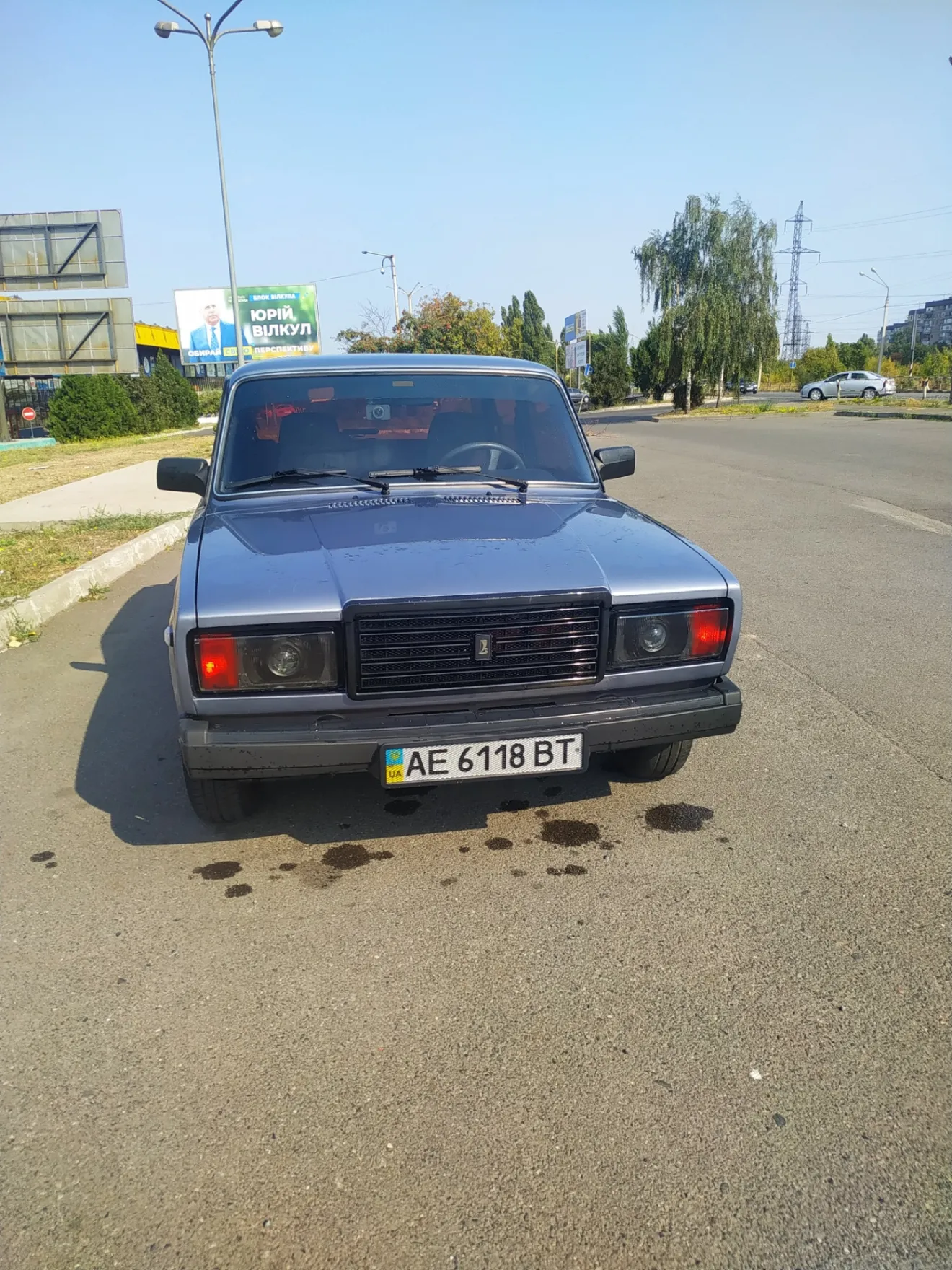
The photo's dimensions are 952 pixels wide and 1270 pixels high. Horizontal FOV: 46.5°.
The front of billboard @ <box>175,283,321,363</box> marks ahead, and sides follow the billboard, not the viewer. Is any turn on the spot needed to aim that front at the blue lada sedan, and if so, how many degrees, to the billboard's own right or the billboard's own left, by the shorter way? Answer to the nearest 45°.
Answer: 0° — it already faces it

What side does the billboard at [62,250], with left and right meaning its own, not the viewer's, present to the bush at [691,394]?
right

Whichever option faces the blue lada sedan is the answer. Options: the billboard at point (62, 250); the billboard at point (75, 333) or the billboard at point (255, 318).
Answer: the billboard at point (255, 318)

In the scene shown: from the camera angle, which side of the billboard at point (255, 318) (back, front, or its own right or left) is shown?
front

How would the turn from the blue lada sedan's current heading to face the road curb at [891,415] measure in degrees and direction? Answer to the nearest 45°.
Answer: approximately 135° to its left

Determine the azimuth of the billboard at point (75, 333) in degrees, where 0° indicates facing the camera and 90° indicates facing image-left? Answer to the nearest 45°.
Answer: approximately 180°

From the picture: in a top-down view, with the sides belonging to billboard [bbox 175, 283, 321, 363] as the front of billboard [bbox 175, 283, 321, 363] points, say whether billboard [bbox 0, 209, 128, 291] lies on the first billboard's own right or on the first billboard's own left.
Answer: on the first billboard's own right

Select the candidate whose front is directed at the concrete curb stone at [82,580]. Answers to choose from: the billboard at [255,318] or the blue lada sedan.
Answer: the billboard

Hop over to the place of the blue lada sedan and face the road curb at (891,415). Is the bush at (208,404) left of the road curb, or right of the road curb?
left

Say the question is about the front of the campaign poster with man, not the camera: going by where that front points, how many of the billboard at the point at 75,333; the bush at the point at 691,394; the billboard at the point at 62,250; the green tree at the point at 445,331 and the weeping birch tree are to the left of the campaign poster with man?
3
